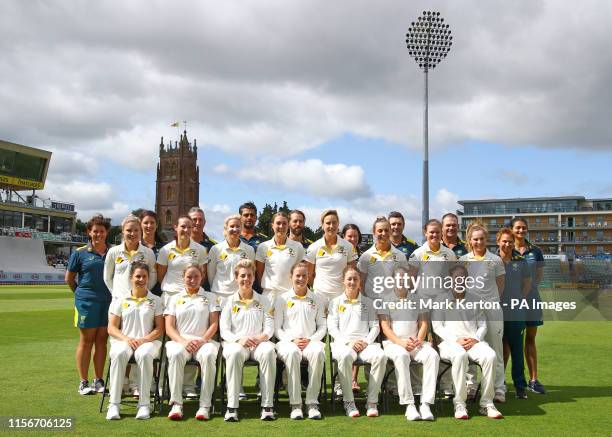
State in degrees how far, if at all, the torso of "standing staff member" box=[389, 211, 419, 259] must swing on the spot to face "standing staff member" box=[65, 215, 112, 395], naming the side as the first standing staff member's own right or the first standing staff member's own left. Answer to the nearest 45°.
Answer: approximately 90° to the first standing staff member's own right

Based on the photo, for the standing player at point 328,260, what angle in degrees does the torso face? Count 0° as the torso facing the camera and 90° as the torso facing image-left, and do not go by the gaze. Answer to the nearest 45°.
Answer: approximately 0°

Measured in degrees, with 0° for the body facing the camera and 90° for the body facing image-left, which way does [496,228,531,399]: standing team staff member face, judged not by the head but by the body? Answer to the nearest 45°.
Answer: approximately 45°

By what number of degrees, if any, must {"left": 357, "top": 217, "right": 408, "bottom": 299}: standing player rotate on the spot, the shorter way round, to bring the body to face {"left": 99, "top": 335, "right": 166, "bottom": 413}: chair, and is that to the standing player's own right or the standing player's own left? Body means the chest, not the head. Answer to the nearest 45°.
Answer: approximately 90° to the standing player's own right

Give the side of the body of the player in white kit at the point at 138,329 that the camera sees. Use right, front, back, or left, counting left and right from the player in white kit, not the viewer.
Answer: front

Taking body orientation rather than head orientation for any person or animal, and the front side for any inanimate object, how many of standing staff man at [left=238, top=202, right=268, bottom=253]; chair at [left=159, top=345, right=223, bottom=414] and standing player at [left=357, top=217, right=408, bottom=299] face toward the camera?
3

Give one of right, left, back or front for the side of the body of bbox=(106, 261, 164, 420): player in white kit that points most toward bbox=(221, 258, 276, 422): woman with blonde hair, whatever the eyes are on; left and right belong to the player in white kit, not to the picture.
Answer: left

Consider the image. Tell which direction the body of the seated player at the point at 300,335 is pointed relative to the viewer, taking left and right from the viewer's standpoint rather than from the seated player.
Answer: facing the viewer

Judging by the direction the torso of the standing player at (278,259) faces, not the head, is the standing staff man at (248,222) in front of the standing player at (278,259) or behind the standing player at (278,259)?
behind

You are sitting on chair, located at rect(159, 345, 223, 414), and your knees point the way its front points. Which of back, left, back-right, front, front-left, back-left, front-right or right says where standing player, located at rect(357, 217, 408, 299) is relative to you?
left

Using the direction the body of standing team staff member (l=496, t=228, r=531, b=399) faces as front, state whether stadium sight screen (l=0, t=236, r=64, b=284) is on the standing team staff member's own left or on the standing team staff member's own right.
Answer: on the standing team staff member's own right

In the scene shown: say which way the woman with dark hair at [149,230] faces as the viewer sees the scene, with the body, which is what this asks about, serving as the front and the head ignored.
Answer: toward the camera

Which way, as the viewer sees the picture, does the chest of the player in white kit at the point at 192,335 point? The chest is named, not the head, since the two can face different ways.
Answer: toward the camera
